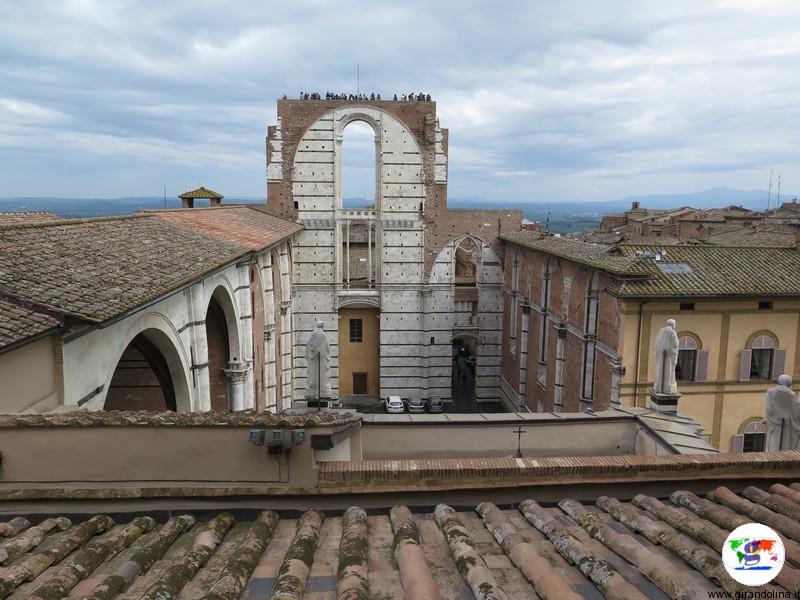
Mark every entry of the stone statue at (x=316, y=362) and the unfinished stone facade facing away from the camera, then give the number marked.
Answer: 2

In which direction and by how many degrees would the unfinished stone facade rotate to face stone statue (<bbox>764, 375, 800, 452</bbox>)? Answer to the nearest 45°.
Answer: approximately 180°

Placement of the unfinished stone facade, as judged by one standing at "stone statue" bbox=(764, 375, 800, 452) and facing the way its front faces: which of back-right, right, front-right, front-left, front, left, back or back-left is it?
front-left

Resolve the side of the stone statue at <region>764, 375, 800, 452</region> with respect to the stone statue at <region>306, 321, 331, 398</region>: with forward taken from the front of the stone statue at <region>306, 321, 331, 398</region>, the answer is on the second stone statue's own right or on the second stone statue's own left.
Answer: on the second stone statue's own right

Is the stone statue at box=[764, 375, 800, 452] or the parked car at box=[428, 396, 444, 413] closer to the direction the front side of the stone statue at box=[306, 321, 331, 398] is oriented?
the parked car

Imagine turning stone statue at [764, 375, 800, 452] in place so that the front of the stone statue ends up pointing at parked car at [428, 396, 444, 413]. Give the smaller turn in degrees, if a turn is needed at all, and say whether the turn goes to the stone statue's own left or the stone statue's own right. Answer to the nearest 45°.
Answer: approximately 45° to the stone statue's own left

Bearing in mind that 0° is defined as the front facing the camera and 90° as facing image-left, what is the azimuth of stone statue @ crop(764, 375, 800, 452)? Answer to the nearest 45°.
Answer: approximately 180°

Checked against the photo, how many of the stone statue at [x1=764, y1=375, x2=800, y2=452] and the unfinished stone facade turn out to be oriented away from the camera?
2

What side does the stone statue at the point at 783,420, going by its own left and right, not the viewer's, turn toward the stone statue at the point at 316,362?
left

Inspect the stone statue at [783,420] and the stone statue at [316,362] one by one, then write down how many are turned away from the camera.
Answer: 2

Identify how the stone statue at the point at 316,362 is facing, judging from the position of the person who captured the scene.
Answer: facing away from the viewer

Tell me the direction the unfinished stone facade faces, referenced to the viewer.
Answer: facing away from the viewer

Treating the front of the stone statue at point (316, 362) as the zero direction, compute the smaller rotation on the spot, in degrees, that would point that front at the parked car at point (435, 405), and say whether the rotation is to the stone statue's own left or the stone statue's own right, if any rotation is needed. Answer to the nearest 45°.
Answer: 0° — it already faces it
